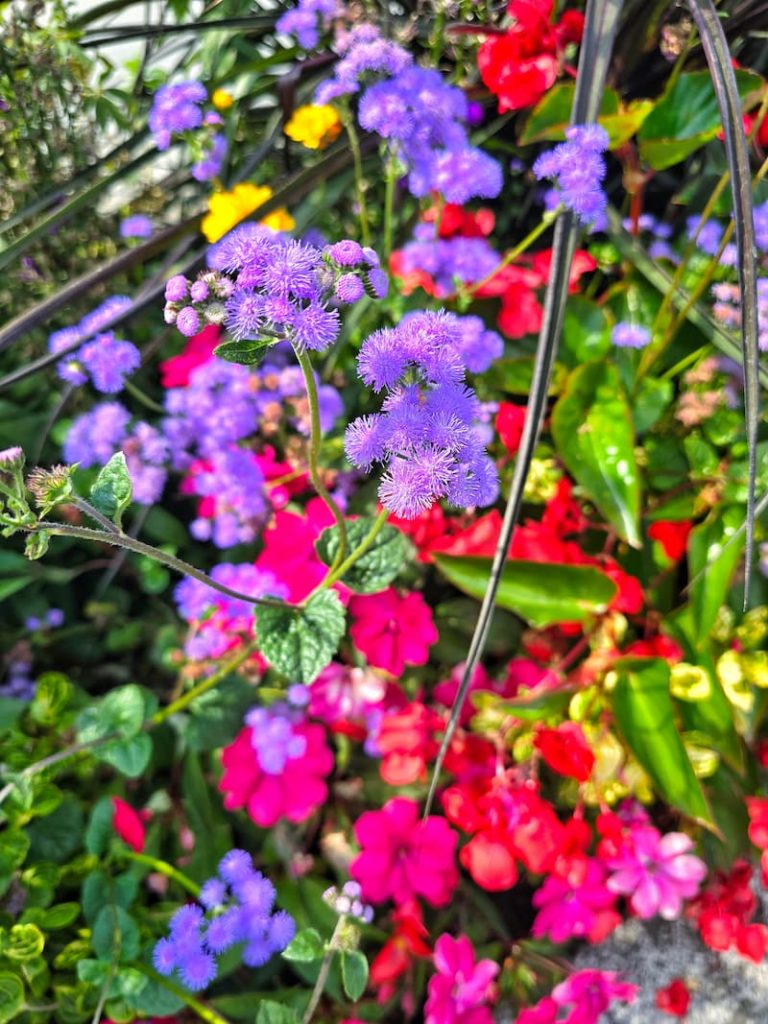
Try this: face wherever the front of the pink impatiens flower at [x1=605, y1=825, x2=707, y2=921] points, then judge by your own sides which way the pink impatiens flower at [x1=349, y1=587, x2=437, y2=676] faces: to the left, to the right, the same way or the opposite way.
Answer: the same way

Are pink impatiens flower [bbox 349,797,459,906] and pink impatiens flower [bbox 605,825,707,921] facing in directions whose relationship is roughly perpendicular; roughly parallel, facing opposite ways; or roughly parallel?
roughly parallel

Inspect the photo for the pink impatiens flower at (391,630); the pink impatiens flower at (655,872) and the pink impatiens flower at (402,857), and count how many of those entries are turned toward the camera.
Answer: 3

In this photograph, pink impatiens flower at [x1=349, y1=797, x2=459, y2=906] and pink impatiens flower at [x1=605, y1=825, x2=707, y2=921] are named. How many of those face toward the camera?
2

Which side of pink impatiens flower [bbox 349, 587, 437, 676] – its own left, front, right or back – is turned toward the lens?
front

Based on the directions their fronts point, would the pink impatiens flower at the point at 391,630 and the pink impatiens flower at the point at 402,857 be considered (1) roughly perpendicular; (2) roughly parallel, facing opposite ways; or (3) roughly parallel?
roughly parallel

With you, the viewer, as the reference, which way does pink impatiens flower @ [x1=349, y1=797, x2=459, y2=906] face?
facing the viewer

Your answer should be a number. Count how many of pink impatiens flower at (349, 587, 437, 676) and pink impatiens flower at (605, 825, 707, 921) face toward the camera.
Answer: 2
